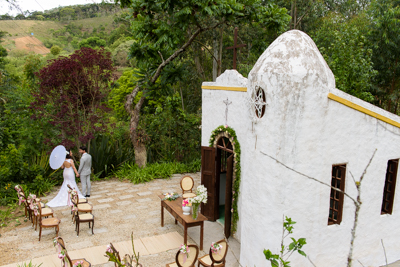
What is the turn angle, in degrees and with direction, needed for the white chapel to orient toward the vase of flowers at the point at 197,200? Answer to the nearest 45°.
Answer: approximately 45° to its right

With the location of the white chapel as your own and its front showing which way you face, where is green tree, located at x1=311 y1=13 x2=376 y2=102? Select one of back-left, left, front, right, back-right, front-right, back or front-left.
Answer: back-right
